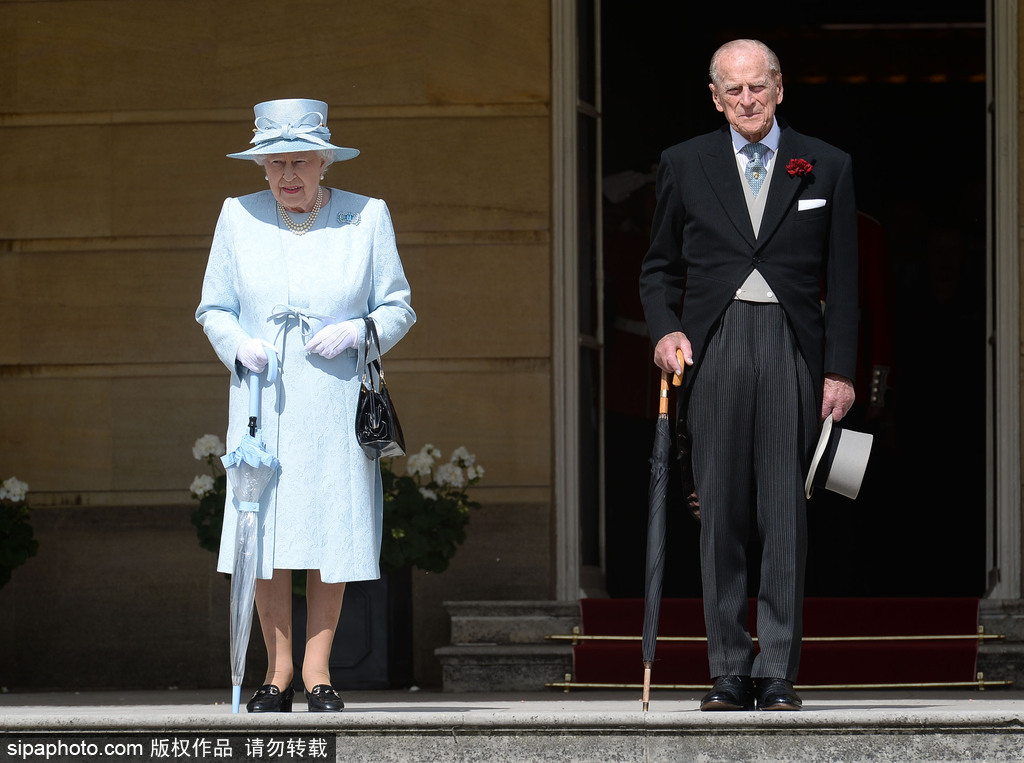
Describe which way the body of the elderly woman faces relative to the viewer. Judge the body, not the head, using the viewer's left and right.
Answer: facing the viewer

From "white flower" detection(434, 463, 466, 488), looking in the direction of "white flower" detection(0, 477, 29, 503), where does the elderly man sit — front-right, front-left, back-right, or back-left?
back-left

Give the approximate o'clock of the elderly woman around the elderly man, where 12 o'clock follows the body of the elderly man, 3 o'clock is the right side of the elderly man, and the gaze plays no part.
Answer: The elderly woman is roughly at 3 o'clock from the elderly man.

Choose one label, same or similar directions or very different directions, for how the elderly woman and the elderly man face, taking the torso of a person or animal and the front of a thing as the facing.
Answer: same or similar directions

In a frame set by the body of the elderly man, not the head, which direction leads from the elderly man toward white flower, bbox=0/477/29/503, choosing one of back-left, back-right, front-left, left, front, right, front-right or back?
back-right

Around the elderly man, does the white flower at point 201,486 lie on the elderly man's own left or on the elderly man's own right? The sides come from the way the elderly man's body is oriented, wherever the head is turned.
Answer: on the elderly man's own right

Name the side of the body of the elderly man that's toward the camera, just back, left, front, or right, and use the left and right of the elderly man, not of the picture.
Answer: front

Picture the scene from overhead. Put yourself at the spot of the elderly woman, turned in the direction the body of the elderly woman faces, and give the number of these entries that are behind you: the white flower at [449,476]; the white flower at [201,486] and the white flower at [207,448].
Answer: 3

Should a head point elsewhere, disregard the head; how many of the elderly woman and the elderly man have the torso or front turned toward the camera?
2

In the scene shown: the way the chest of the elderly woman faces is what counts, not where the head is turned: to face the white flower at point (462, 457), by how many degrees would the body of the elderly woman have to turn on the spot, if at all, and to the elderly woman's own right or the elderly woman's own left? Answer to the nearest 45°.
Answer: approximately 180°

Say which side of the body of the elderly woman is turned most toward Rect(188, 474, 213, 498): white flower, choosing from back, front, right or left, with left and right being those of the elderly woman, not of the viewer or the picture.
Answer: back

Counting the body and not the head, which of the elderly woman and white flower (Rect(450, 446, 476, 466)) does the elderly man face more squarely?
the elderly woman

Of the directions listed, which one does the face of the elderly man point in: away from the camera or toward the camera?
toward the camera
